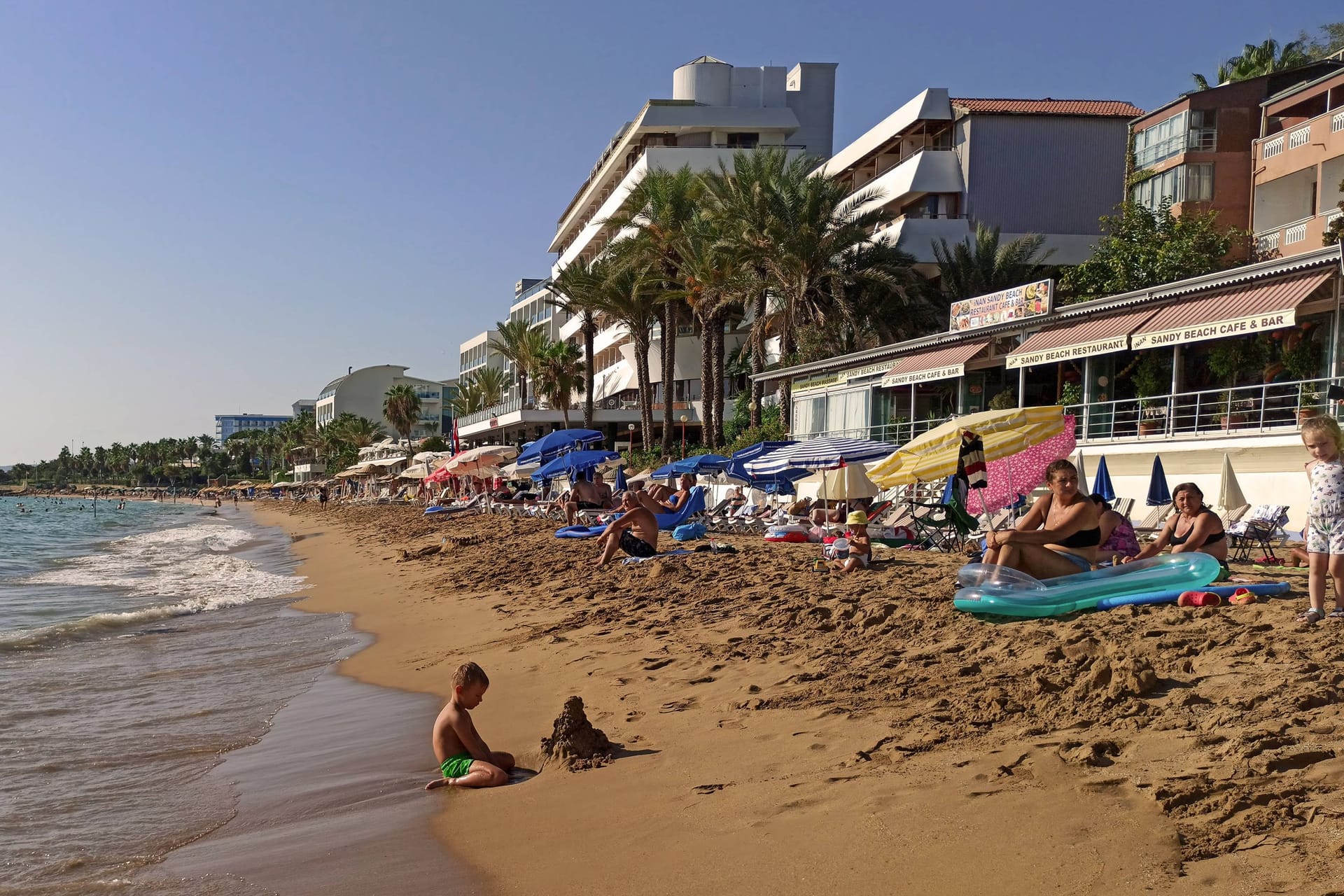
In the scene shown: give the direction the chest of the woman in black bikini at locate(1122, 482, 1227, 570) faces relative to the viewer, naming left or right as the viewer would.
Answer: facing the viewer and to the left of the viewer

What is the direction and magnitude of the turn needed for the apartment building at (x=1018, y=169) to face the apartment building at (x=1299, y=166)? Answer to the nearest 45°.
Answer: approximately 135° to its left

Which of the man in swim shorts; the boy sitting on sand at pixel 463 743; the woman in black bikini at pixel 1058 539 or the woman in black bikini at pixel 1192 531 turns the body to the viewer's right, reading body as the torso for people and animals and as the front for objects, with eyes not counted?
the boy sitting on sand

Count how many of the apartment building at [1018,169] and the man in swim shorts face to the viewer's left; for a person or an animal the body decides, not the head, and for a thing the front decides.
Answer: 2

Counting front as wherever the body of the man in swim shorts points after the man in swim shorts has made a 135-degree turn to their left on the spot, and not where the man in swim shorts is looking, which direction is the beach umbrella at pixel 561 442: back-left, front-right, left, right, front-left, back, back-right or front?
back-left

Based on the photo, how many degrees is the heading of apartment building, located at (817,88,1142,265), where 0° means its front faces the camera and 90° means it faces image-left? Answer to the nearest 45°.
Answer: approximately 90°

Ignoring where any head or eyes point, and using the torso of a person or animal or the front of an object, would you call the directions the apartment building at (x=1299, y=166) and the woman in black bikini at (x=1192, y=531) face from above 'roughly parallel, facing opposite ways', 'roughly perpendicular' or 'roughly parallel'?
roughly parallel

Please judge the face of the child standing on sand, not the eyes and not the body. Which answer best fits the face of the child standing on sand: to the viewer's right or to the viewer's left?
to the viewer's left

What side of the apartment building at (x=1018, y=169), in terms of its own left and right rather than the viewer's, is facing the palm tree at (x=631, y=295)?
front

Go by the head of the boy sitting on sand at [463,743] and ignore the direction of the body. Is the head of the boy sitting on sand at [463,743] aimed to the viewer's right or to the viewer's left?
to the viewer's right

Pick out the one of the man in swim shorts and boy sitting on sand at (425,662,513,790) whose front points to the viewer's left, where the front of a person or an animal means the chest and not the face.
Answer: the man in swim shorts

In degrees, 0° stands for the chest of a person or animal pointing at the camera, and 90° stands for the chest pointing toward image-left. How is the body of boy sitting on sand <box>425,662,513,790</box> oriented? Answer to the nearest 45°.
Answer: approximately 270°

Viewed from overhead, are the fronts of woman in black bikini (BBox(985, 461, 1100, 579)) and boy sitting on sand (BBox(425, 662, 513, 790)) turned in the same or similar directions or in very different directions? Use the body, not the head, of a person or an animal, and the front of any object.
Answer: very different directions

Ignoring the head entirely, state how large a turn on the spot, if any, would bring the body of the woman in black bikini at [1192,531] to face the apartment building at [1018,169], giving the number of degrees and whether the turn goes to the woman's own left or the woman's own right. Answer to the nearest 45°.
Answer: approximately 135° to the woman's own right
